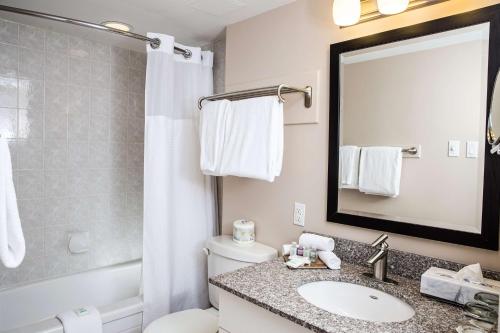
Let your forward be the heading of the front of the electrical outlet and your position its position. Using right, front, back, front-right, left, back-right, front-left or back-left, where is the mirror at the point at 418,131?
left

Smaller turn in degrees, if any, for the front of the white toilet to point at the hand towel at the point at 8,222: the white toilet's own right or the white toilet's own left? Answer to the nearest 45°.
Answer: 0° — it already faces it

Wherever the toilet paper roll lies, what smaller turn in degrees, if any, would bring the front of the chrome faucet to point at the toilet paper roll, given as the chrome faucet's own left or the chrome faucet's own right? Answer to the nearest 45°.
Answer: approximately 90° to the chrome faucet's own right

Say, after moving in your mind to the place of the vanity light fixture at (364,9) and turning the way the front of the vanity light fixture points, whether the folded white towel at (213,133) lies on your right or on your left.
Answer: on your right

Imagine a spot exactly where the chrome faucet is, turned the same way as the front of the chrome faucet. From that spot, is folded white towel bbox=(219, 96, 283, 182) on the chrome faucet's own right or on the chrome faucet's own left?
on the chrome faucet's own right

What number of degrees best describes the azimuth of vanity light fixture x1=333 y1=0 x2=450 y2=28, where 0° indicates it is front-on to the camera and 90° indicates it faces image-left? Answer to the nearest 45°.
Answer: approximately 45°

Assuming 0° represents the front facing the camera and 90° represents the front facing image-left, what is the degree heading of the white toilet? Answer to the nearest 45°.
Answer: approximately 45°
